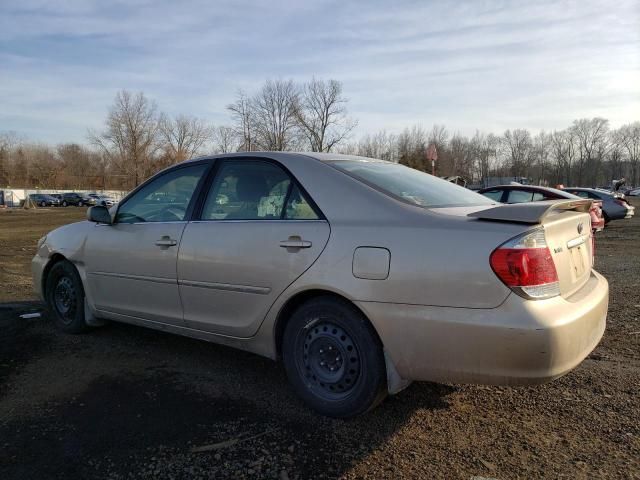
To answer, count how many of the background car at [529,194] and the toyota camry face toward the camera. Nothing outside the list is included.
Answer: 0

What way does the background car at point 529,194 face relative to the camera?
to the viewer's left

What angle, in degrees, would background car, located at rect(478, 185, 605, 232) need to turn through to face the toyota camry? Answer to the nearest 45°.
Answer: approximately 90° to its left

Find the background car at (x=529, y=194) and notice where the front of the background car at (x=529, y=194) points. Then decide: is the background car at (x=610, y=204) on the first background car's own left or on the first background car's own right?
on the first background car's own right

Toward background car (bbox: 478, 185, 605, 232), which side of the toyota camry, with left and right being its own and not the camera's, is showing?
right

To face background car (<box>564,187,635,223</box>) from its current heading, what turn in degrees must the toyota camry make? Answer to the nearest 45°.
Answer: approximately 90° to its right

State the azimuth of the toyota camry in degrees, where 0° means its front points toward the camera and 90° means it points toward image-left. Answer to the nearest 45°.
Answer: approximately 135°
